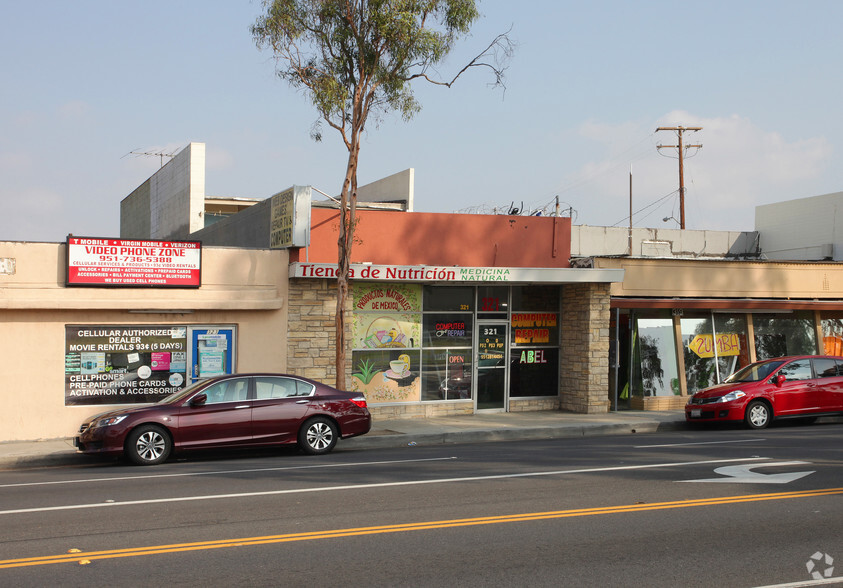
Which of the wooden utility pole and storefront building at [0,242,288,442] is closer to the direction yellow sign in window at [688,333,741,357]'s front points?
the storefront building

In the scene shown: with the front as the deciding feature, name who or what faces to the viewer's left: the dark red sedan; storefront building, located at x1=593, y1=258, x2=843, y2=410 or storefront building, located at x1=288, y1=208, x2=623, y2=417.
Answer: the dark red sedan

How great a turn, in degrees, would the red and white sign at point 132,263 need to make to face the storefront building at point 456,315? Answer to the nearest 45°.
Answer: approximately 90° to its left

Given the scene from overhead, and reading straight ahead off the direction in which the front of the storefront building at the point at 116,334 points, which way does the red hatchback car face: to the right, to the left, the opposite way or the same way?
to the right

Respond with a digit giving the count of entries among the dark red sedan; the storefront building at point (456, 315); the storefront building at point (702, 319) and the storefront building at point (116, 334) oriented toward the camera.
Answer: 3

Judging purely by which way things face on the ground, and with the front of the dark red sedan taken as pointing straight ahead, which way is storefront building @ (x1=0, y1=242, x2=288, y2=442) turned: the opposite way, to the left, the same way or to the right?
to the left

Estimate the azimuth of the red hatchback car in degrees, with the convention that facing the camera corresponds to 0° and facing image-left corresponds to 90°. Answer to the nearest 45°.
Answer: approximately 45°

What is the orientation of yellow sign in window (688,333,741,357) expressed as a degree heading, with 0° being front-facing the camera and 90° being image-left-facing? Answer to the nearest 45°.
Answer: approximately 0°

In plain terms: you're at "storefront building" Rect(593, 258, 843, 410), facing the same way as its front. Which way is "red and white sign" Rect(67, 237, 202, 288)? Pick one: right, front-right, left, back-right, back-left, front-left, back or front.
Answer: front-right

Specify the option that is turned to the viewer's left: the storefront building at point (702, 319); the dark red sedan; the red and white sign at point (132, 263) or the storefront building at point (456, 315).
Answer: the dark red sedan

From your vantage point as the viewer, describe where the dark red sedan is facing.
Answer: facing to the left of the viewer

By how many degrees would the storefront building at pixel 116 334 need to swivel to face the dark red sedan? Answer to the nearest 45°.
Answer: approximately 45° to its left

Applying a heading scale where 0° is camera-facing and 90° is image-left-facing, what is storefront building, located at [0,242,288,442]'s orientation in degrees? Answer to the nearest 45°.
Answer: approximately 0°
